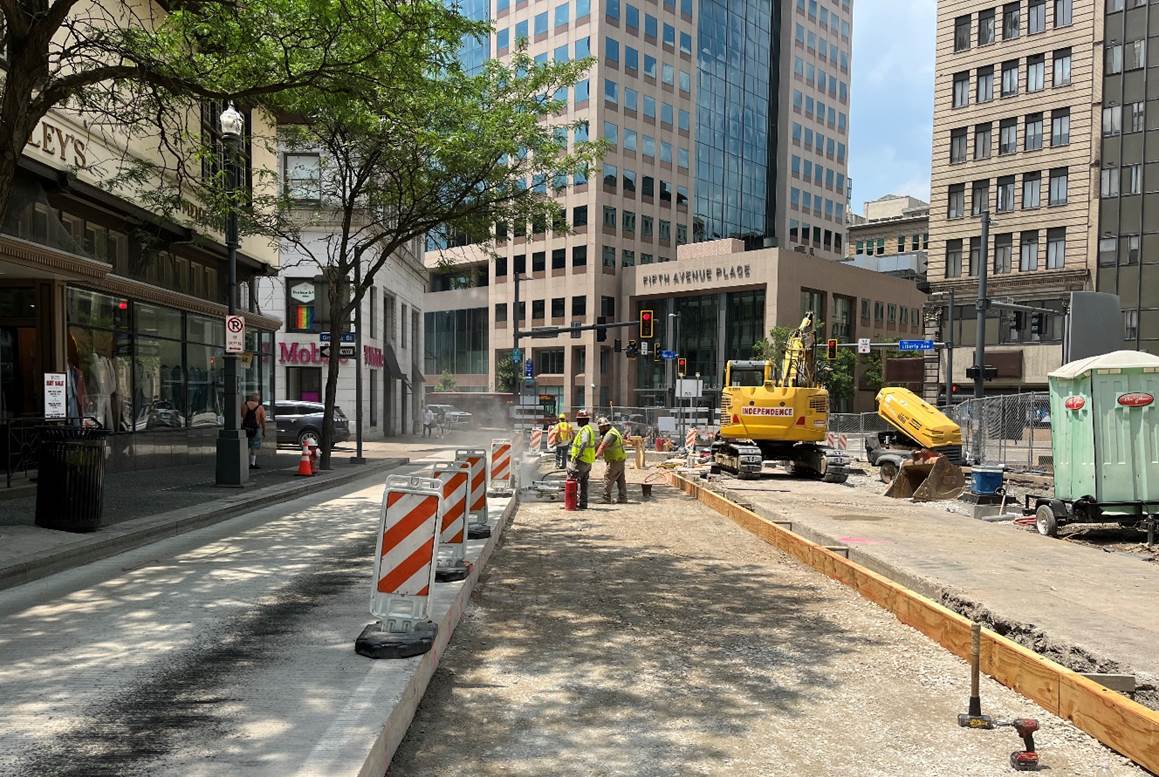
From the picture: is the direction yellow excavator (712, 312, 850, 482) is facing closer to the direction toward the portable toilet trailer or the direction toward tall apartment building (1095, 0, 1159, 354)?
the tall apartment building

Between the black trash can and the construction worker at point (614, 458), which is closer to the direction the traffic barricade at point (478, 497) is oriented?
the black trash can

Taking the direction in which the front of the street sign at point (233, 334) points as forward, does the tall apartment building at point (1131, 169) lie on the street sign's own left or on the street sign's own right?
on the street sign's own left

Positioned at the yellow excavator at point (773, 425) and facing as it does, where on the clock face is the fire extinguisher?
The fire extinguisher is roughly at 7 o'clock from the yellow excavator.

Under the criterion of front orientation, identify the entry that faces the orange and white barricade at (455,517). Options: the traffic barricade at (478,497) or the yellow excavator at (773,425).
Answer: the traffic barricade

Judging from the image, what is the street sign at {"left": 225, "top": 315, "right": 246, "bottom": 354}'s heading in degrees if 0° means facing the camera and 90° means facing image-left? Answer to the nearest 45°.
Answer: approximately 0°

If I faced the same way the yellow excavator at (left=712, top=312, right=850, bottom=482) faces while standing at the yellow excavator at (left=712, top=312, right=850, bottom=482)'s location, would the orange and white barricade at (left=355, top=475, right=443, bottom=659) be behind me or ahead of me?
behind

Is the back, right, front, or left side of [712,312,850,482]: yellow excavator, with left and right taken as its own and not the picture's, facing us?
back
